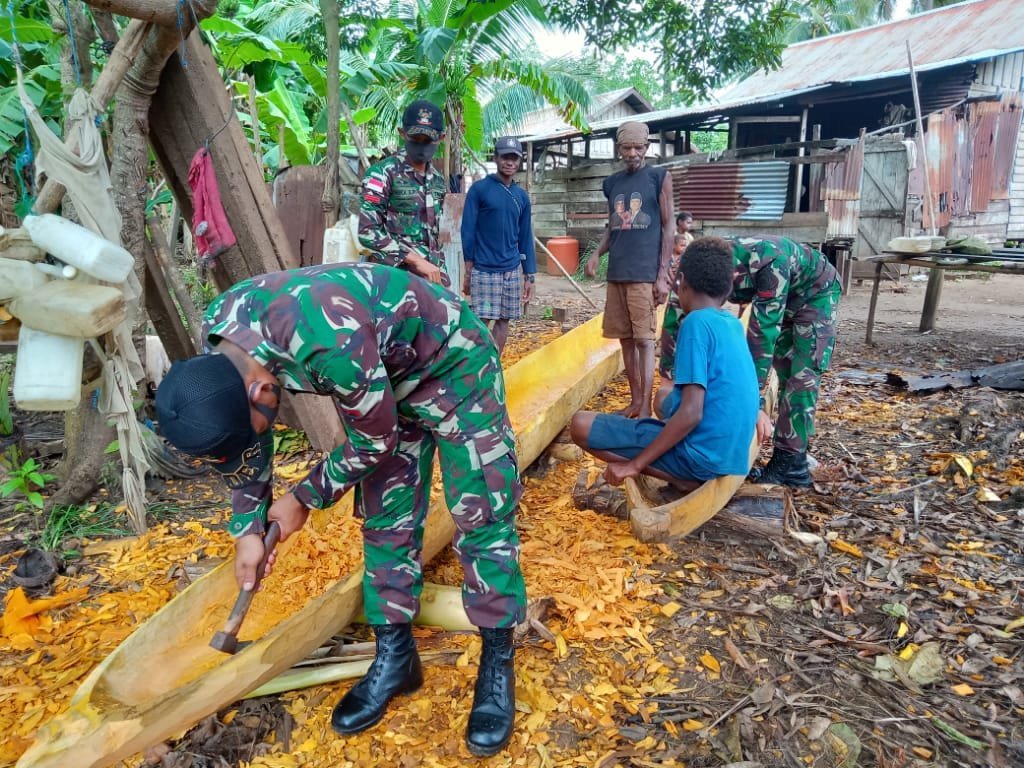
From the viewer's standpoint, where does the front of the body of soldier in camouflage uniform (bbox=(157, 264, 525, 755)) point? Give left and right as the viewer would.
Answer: facing the viewer and to the left of the viewer

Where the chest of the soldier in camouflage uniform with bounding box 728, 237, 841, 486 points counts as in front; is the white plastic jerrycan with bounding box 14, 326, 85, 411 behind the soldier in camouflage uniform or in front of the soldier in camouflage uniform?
in front

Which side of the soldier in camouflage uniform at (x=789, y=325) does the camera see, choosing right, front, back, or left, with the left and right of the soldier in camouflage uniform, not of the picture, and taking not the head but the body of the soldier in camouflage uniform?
left

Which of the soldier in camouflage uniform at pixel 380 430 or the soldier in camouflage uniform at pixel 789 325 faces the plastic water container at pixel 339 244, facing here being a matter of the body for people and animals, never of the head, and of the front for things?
the soldier in camouflage uniform at pixel 789 325

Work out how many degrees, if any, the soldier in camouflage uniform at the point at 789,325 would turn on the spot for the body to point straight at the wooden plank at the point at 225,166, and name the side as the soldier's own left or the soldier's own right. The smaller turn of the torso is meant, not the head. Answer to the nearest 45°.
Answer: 0° — they already face it

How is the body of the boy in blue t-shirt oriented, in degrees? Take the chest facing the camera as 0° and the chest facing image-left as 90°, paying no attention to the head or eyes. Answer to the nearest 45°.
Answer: approximately 135°

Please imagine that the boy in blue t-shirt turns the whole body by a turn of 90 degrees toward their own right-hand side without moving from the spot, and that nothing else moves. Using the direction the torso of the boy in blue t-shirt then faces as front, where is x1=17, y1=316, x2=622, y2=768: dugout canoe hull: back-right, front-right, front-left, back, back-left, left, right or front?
back

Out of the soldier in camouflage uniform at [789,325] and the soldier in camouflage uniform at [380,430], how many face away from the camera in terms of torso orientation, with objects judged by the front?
0

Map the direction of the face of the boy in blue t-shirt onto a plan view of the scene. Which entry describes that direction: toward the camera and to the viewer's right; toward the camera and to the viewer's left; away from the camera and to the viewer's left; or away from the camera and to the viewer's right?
away from the camera and to the viewer's left

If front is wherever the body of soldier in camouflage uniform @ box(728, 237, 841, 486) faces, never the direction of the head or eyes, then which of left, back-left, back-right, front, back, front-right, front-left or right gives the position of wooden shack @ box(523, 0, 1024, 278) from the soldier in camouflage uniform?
right

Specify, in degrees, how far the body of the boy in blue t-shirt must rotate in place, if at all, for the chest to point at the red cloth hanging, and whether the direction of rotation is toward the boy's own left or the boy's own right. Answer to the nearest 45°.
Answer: approximately 45° to the boy's own left

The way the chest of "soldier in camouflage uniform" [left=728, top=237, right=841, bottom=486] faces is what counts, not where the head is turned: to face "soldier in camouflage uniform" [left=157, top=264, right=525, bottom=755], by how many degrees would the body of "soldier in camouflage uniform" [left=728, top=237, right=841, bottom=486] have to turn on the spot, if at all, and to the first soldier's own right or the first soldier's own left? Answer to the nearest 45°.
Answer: approximately 45° to the first soldier's own left
